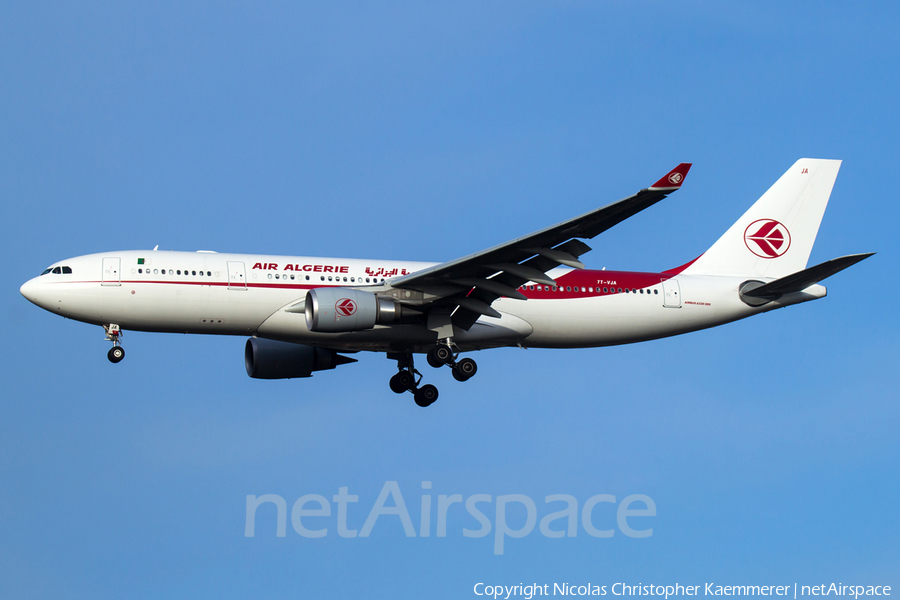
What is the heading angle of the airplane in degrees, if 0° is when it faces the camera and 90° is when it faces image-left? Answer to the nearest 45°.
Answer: approximately 90°
